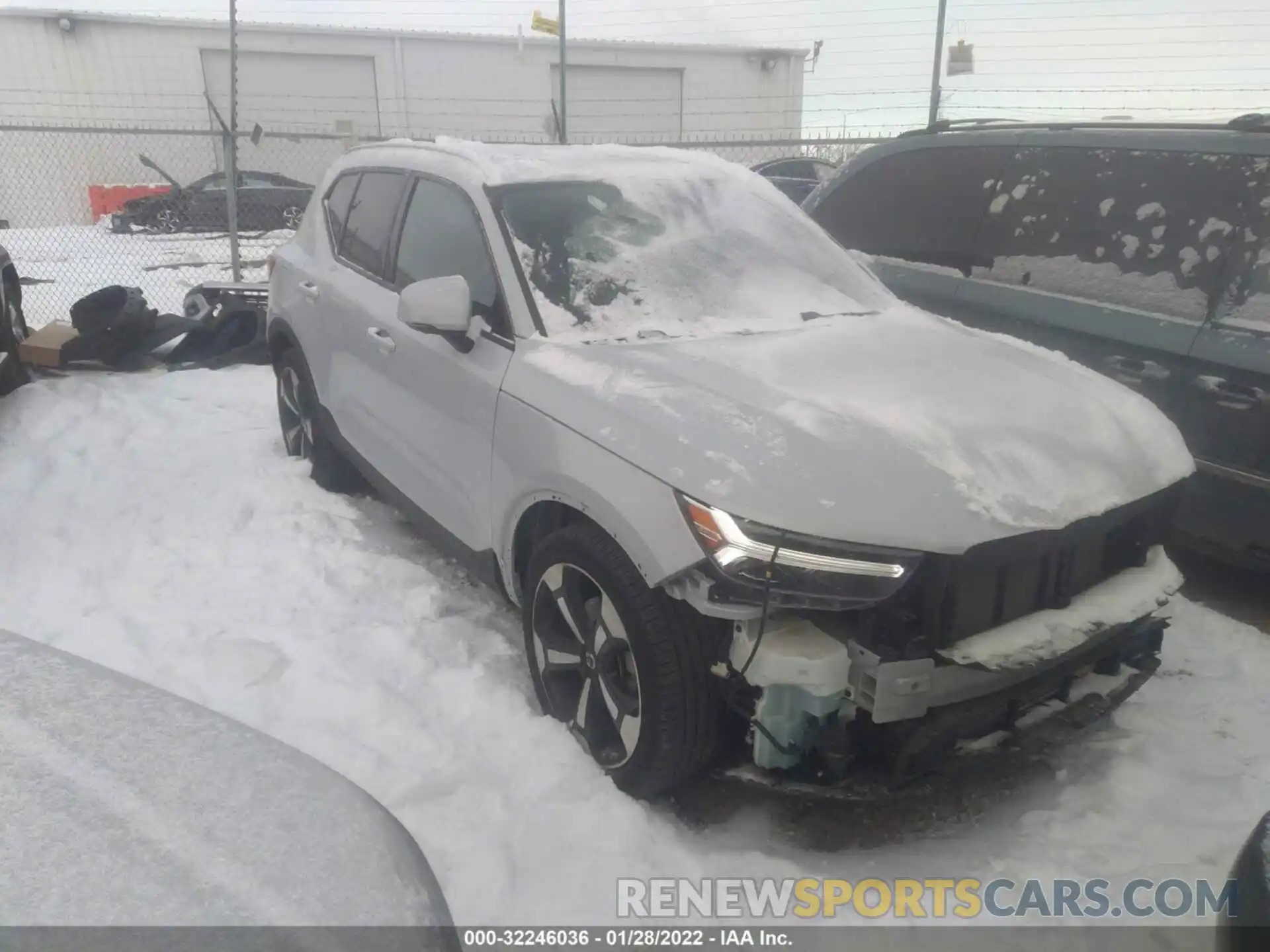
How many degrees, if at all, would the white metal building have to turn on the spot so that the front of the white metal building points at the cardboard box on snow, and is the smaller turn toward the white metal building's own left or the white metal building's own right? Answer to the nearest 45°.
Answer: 0° — it already faces it

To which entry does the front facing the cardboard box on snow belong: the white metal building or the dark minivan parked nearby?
the white metal building

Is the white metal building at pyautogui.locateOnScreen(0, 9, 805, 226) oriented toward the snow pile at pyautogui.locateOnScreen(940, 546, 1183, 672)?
yes

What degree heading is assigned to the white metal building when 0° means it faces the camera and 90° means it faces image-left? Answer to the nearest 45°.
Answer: approximately 0°
